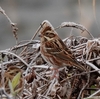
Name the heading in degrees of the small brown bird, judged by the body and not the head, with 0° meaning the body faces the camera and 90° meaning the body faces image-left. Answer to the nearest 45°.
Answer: approximately 90°
